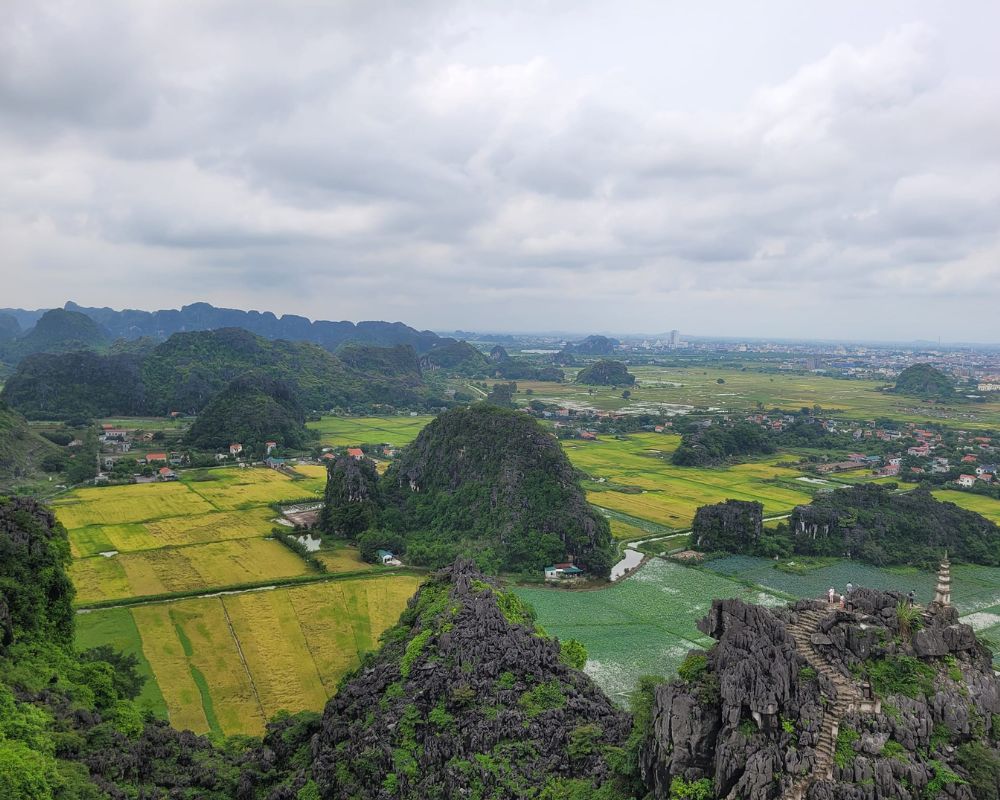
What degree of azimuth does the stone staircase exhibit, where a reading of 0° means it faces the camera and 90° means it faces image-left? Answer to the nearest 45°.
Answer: approximately 0°

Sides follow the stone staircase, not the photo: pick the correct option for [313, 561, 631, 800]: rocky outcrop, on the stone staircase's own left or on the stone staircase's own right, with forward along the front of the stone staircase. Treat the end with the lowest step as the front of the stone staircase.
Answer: on the stone staircase's own right

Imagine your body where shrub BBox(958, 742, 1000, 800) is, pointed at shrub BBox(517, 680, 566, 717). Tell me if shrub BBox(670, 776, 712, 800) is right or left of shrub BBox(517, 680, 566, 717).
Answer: left

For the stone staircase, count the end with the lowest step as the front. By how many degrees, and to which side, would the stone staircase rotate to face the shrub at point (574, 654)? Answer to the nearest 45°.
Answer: approximately 135° to its right

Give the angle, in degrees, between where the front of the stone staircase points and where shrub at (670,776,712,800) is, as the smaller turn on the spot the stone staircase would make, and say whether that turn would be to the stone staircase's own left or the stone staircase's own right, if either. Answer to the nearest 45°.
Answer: approximately 45° to the stone staircase's own right

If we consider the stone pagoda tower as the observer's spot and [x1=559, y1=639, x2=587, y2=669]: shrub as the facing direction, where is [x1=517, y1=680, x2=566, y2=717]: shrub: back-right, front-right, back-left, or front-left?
front-left

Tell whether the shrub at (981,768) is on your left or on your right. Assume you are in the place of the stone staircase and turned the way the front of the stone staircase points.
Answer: on your left

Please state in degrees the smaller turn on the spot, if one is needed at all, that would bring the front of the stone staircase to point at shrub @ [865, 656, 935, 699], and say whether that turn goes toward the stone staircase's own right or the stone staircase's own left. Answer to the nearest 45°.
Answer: approximately 135° to the stone staircase's own left

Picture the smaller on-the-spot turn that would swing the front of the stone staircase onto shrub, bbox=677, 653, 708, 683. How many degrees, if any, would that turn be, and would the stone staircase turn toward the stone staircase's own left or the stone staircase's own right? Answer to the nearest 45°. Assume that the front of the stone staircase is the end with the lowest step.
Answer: approximately 90° to the stone staircase's own right
